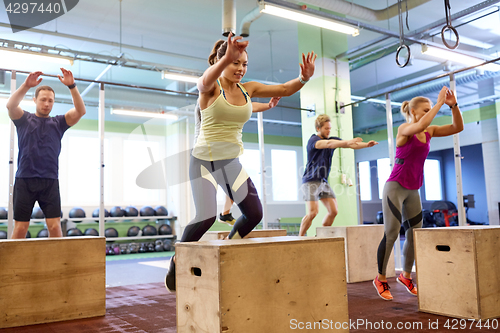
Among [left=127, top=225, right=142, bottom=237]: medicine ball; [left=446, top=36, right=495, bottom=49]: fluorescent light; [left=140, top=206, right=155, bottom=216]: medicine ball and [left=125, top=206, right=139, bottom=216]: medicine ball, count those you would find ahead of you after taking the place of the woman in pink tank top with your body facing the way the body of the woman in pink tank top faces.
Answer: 0

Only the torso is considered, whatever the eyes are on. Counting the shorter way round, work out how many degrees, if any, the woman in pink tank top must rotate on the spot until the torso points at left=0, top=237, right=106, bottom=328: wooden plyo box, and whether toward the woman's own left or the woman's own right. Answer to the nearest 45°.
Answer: approximately 90° to the woman's own right

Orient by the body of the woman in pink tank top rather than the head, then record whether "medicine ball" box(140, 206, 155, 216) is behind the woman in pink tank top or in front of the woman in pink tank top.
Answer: behind

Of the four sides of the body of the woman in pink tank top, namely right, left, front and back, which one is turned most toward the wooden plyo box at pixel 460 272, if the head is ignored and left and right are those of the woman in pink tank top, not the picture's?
front

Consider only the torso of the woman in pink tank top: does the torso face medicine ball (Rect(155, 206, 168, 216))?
no

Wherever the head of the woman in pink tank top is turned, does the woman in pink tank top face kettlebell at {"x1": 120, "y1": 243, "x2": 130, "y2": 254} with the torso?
no

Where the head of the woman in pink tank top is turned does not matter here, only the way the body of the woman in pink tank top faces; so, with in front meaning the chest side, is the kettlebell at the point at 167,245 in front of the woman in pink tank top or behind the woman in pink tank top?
behind

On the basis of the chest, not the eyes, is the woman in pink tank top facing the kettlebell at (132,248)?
no

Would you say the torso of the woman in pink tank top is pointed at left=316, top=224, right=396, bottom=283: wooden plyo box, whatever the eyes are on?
no

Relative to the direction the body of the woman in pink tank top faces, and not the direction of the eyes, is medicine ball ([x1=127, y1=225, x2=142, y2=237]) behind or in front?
behind

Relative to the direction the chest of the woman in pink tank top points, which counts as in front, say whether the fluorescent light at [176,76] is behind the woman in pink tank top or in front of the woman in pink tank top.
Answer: behind

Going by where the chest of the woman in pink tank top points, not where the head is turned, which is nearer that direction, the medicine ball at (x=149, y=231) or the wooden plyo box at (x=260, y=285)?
the wooden plyo box
